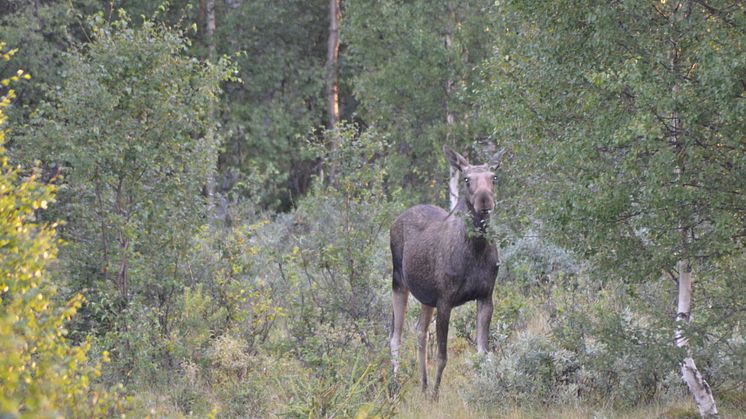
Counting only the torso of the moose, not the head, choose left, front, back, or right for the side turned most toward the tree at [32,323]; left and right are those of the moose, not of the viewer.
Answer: right

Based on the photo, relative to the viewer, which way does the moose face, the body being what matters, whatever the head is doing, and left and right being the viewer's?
facing the viewer and to the right of the viewer

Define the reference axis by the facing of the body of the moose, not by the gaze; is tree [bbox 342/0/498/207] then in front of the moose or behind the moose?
behind

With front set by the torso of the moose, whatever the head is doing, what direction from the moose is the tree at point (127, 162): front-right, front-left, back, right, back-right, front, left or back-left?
back-right
